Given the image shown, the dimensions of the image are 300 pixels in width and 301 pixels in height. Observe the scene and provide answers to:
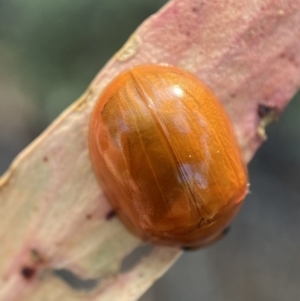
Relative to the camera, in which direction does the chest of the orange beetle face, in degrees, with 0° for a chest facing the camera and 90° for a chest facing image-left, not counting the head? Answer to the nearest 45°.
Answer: approximately 315°
